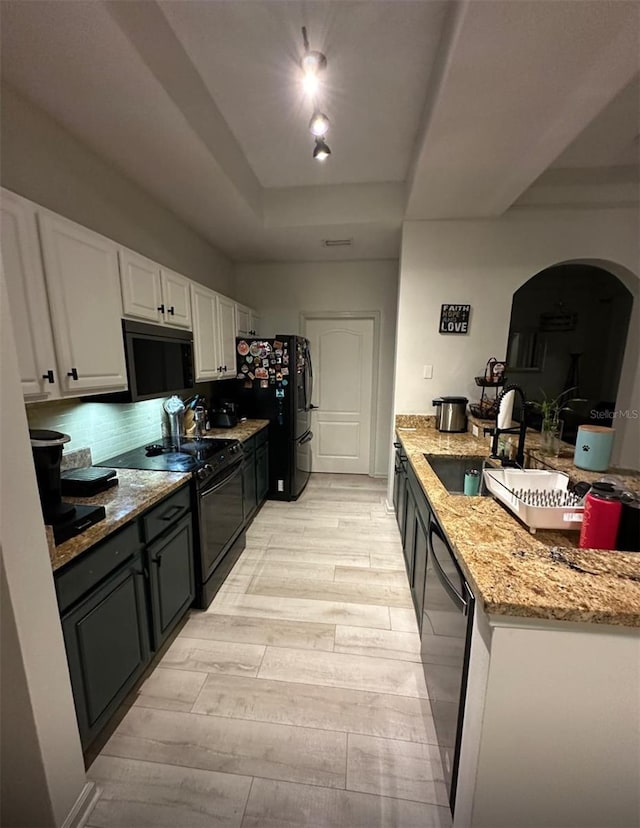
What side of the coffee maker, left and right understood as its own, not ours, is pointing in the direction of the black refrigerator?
left

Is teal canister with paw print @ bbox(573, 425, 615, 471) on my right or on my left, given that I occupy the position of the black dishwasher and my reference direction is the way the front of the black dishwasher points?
on my right

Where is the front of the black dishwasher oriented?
to the viewer's left

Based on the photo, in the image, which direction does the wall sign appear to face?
toward the camera

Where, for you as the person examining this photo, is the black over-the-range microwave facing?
facing the viewer and to the right of the viewer

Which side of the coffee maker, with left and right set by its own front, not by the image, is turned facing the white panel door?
left

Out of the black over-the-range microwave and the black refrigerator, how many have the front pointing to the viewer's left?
0

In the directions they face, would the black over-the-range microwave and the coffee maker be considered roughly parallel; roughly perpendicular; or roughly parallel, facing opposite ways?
roughly parallel

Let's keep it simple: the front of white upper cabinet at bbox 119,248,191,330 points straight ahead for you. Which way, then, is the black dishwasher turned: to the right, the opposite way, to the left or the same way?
the opposite way

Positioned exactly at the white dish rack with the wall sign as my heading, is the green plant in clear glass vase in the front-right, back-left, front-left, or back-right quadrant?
front-right

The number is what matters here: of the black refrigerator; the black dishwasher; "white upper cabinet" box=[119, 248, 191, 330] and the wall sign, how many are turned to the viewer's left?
1

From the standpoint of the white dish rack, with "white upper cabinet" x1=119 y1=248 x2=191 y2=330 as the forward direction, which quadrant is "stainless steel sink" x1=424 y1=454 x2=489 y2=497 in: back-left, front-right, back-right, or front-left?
front-right

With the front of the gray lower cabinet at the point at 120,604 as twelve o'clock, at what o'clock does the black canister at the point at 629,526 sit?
The black canister is roughly at 12 o'clock from the gray lower cabinet.
